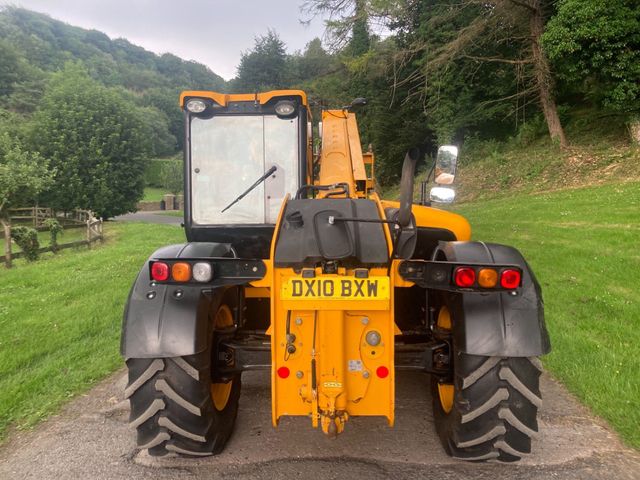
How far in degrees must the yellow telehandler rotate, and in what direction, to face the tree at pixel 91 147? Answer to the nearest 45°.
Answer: approximately 45° to its left

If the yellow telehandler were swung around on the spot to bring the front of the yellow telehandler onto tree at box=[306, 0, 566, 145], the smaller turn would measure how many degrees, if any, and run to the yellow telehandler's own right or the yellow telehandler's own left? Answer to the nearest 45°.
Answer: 0° — it already faces it

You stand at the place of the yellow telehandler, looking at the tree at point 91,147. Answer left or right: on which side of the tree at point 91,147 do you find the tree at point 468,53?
right

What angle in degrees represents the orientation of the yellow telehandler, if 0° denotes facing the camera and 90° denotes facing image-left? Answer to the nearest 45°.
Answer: approximately 180°
